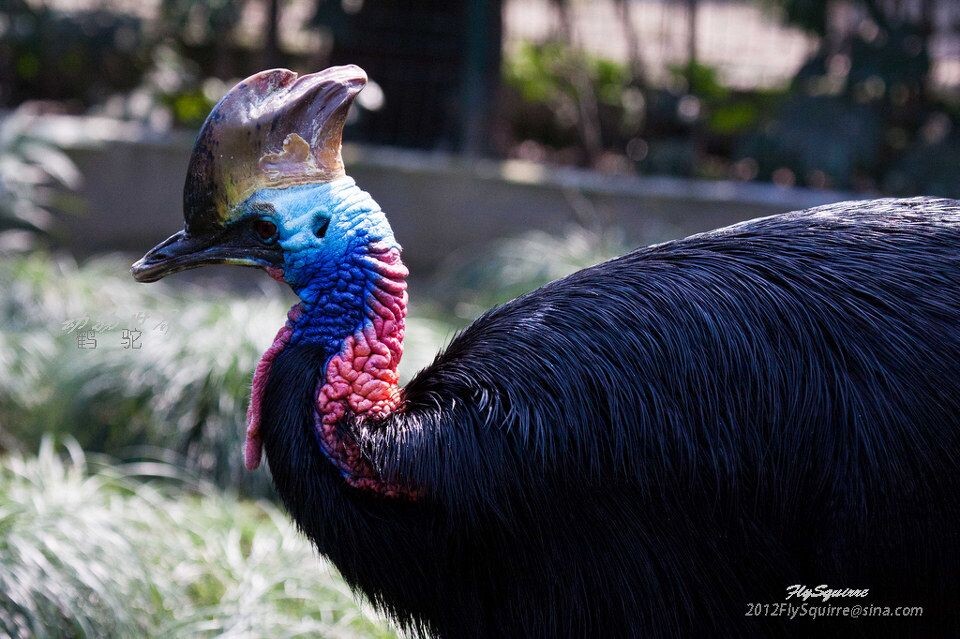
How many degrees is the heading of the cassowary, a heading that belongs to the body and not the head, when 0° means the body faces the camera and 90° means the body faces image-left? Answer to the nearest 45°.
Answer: approximately 90°
